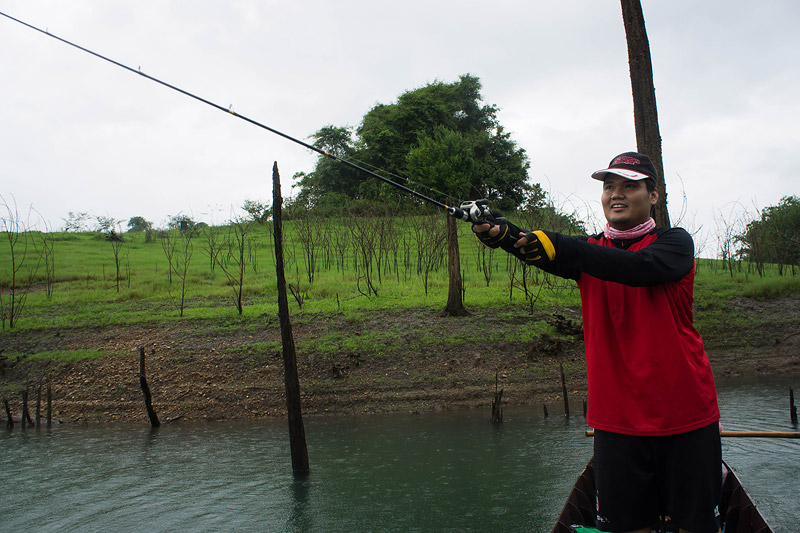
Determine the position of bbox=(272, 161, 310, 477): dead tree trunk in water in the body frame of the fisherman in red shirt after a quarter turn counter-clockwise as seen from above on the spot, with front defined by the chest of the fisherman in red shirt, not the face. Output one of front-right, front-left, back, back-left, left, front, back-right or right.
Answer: back

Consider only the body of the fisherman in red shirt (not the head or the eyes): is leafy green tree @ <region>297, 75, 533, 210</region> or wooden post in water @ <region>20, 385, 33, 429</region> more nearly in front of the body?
the wooden post in water

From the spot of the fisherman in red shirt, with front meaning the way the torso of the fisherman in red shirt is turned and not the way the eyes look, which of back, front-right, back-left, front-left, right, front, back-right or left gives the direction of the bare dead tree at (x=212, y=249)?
right

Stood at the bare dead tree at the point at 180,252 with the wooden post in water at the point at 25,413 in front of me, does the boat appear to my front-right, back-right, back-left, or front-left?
front-left

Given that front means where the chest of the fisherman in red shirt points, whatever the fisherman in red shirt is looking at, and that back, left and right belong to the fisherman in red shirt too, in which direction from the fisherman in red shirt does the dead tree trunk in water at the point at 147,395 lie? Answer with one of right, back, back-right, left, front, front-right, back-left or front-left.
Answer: right

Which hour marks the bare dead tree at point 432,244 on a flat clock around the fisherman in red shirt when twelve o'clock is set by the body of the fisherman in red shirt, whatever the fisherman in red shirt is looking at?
The bare dead tree is roughly at 4 o'clock from the fisherman in red shirt.

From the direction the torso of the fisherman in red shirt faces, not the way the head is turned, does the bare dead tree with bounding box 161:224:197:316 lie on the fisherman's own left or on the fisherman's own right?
on the fisherman's own right

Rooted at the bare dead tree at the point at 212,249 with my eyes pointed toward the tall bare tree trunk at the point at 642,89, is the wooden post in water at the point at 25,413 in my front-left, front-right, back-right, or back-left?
front-right

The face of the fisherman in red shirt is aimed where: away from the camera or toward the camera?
toward the camera

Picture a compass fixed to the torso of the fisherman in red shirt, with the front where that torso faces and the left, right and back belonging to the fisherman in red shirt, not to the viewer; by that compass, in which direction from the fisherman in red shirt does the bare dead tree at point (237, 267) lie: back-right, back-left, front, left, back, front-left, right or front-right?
right

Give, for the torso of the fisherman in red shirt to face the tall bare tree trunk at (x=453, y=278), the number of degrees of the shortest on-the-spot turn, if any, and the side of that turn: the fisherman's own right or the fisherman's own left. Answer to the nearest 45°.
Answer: approximately 135° to the fisherman's own right

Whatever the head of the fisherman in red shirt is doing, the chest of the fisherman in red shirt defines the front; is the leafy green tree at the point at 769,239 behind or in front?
behind

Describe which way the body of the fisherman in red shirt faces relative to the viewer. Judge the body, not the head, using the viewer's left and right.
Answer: facing the viewer and to the left of the viewer

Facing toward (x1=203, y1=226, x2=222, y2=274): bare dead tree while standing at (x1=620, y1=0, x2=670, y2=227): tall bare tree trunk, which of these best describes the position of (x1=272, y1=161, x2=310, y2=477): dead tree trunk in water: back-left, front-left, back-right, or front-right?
front-left
